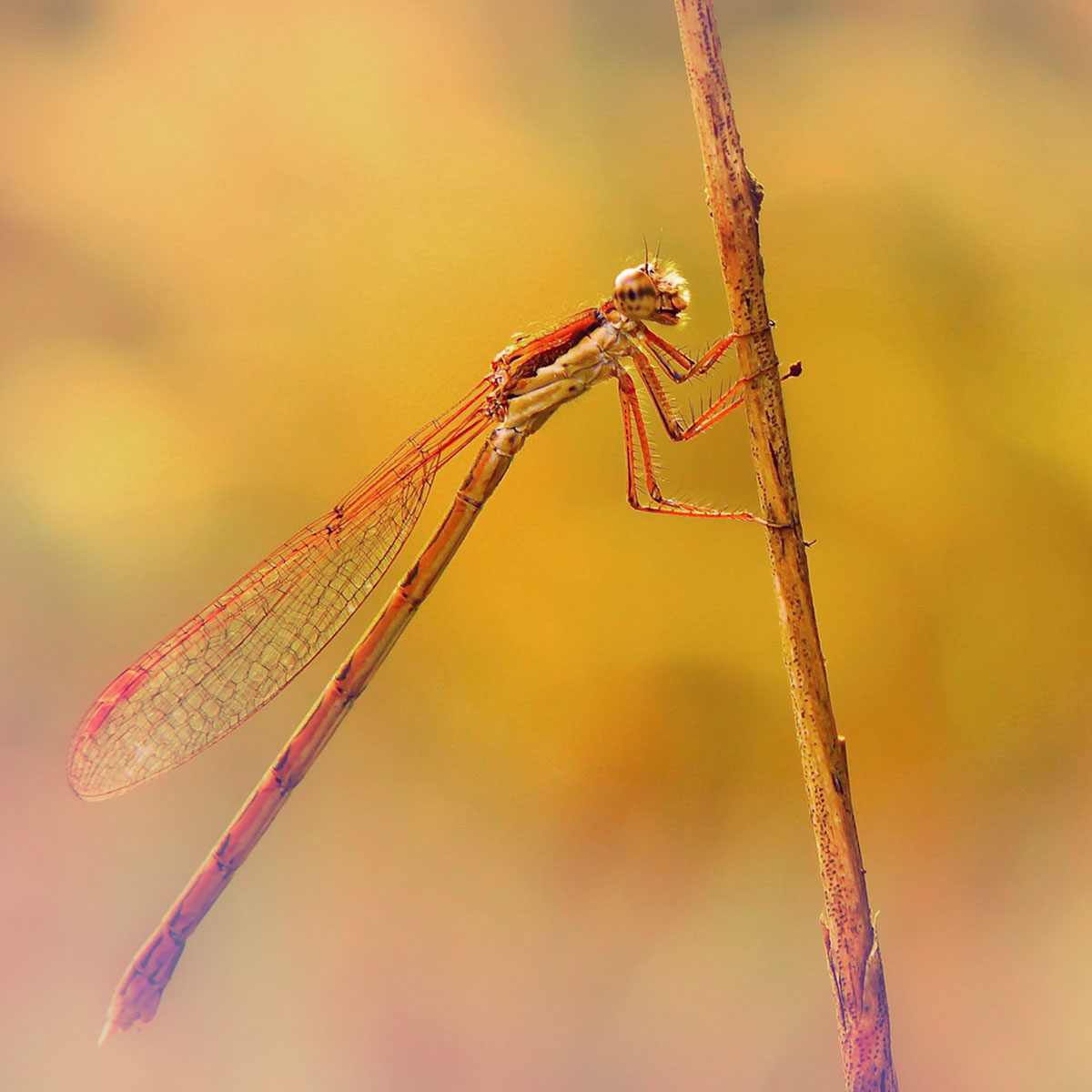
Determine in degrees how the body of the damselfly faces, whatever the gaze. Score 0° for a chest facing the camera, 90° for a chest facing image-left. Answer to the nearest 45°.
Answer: approximately 270°
